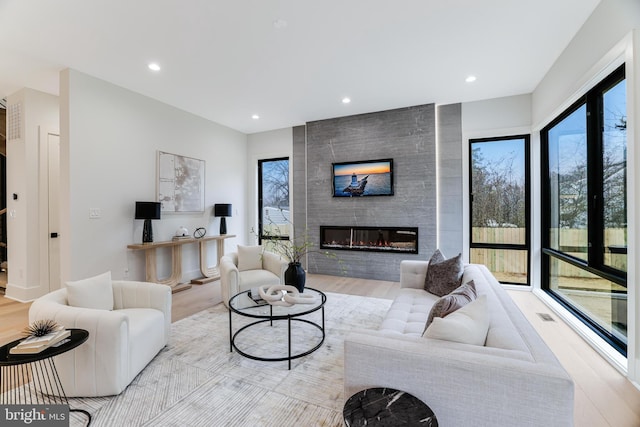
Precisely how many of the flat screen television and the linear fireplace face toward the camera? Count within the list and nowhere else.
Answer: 2

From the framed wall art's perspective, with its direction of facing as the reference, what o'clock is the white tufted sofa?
The white tufted sofa is roughly at 1 o'clock from the framed wall art.

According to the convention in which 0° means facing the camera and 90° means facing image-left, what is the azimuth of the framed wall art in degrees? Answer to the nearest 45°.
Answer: approximately 315°

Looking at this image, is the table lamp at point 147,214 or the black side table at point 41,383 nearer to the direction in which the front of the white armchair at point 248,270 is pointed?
the black side table

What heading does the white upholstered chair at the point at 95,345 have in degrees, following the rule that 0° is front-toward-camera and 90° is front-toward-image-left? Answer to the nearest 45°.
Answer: approximately 315°

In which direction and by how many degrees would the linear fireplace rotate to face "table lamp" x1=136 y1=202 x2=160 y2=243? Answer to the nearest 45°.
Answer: approximately 45° to its right
